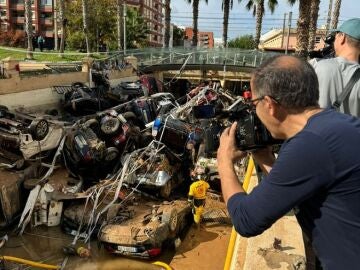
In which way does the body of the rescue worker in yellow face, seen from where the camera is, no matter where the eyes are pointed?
away from the camera

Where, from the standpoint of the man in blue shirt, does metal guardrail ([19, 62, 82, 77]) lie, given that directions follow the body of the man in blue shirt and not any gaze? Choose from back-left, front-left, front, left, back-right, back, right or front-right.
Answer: front

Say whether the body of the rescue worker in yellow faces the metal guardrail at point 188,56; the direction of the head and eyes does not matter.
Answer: yes

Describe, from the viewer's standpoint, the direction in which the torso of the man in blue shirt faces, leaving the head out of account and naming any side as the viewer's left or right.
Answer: facing away from the viewer and to the left of the viewer

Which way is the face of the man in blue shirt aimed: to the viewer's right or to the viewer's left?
to the viewer's left

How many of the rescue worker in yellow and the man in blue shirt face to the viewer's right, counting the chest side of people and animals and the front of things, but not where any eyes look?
0

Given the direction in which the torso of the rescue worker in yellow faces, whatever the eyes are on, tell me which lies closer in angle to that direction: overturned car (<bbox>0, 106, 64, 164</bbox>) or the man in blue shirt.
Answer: the overturned car

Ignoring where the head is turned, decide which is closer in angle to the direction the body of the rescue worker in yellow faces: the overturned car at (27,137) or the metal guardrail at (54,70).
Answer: the metal guardrail

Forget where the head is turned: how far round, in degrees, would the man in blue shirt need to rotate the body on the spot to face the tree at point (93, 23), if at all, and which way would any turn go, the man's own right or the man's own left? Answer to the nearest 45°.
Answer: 0° — they already face it

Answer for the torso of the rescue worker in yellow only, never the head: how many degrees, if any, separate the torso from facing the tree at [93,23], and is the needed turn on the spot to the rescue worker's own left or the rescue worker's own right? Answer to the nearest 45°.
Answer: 0° — they already face it

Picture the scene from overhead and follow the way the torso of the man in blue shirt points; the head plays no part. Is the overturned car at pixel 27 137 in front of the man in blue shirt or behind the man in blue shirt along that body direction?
in front

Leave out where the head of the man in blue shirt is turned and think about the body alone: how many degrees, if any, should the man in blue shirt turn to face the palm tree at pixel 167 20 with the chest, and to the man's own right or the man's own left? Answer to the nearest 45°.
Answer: approximately 45° to the man's own right

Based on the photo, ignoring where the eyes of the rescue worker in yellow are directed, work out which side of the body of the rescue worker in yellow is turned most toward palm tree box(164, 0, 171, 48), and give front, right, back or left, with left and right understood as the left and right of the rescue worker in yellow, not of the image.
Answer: front
